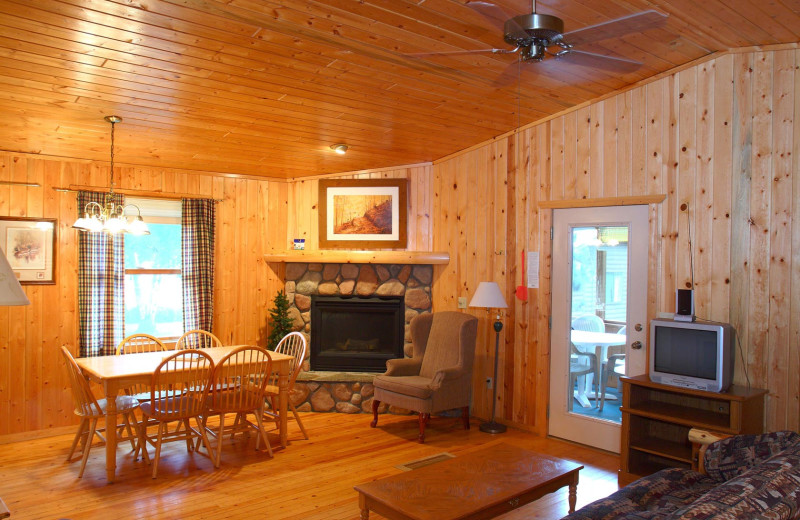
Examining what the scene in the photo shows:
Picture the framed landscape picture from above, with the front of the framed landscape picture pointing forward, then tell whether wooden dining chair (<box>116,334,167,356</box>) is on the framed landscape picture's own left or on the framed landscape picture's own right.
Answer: on the framed landscape picture's own right

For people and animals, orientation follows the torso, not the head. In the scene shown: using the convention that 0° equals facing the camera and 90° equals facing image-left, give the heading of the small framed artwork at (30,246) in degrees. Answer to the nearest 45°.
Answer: approximately 0°

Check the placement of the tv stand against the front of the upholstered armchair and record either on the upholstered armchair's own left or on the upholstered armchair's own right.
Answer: on the upholstered armchair's own left

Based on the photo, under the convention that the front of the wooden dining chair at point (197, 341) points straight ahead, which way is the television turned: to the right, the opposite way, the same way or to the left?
to the right

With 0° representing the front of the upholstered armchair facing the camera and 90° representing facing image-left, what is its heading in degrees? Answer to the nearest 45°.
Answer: approximately 45°

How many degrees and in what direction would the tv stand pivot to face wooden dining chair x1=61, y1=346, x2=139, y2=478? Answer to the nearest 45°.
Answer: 0° — it already faces it
